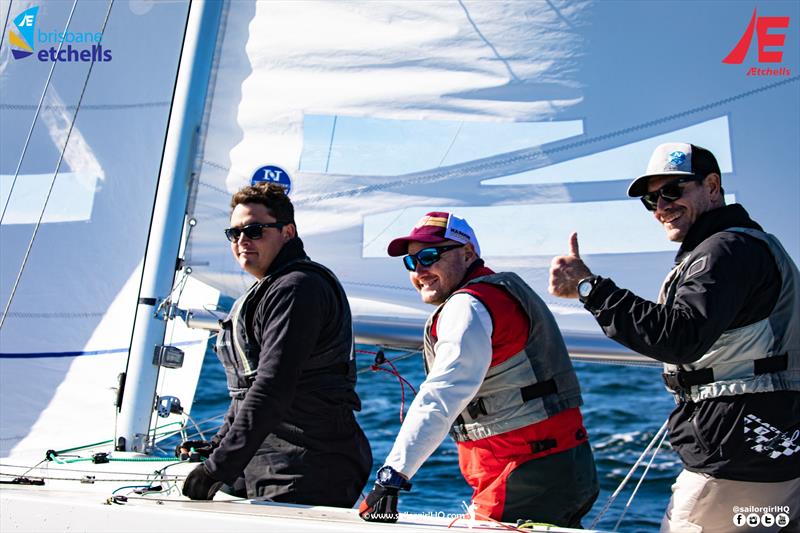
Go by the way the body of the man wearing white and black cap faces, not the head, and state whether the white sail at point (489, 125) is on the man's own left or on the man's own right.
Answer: on the man's own right

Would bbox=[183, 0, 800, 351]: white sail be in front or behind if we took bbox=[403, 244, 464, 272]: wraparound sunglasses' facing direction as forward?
behind

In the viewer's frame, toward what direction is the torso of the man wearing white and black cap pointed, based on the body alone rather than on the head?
to the viewer's left

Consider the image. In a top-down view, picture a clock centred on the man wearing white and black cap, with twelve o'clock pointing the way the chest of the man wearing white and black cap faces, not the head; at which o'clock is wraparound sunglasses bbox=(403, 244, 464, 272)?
The wraparound sunglasses is roughly at 12 o'clock from the man wearing white and black cap.

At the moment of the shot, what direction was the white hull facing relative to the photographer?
facing to the left of the viewer

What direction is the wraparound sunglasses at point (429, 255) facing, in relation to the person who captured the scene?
facing the viewer and to the left of the viewer

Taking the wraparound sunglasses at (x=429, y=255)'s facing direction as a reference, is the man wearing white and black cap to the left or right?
on its left
